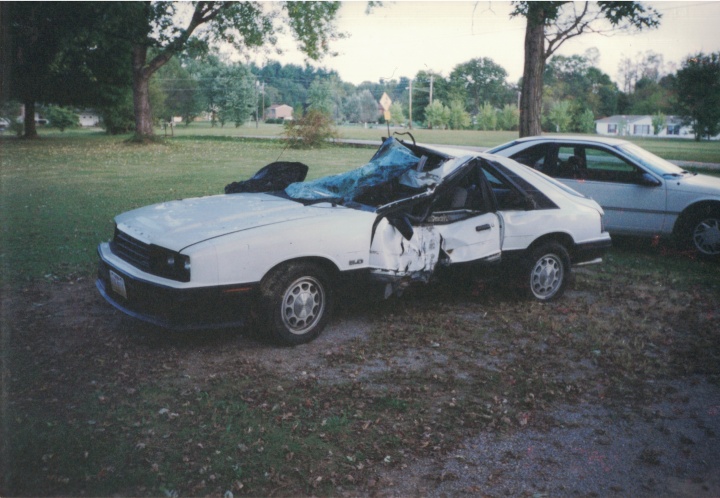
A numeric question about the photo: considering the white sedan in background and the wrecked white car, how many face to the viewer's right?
1

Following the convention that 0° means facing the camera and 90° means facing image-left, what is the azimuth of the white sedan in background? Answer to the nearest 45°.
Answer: approximately 270°

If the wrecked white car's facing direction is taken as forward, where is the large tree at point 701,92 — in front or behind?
behind

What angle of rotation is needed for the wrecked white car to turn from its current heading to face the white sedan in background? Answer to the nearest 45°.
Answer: approximately 180°

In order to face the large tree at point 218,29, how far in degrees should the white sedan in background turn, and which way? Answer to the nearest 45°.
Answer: approximately 135° to its left

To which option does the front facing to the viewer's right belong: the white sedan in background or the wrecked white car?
the white sedan in background

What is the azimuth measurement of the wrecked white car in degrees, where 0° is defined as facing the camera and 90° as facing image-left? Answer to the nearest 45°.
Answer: approximately 45°
